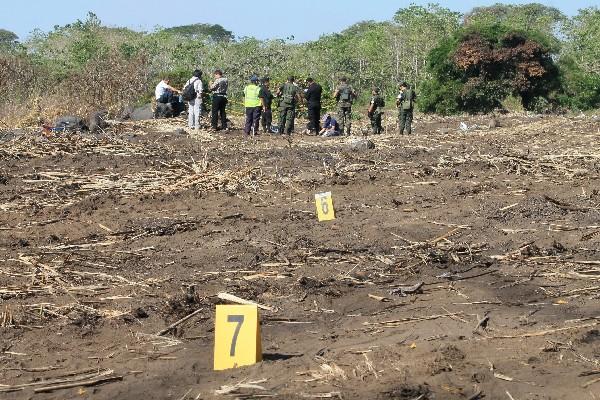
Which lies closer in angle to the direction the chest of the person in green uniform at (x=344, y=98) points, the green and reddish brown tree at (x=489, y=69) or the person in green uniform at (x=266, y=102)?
the green and reddish brown tree

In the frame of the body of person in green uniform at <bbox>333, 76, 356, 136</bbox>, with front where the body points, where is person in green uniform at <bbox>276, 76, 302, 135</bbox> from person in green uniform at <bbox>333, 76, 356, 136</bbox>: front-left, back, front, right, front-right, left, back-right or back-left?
left

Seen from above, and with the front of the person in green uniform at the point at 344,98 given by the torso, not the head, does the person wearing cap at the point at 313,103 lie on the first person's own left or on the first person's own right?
on the first person's own left

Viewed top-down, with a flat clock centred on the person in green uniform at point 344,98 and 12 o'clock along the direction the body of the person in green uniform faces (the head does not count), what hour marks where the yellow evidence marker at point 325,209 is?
The yellow evidence marker is roughly at 6 o'clock from the person in green uniform.

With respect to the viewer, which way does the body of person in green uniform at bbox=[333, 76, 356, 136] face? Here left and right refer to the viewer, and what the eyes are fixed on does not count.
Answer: facing away from the viewer

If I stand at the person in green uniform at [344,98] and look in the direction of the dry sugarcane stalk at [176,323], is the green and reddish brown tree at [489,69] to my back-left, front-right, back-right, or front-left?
back-left

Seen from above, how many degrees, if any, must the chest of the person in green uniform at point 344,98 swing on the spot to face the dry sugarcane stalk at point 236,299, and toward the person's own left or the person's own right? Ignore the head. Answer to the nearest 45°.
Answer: approximately 180°
